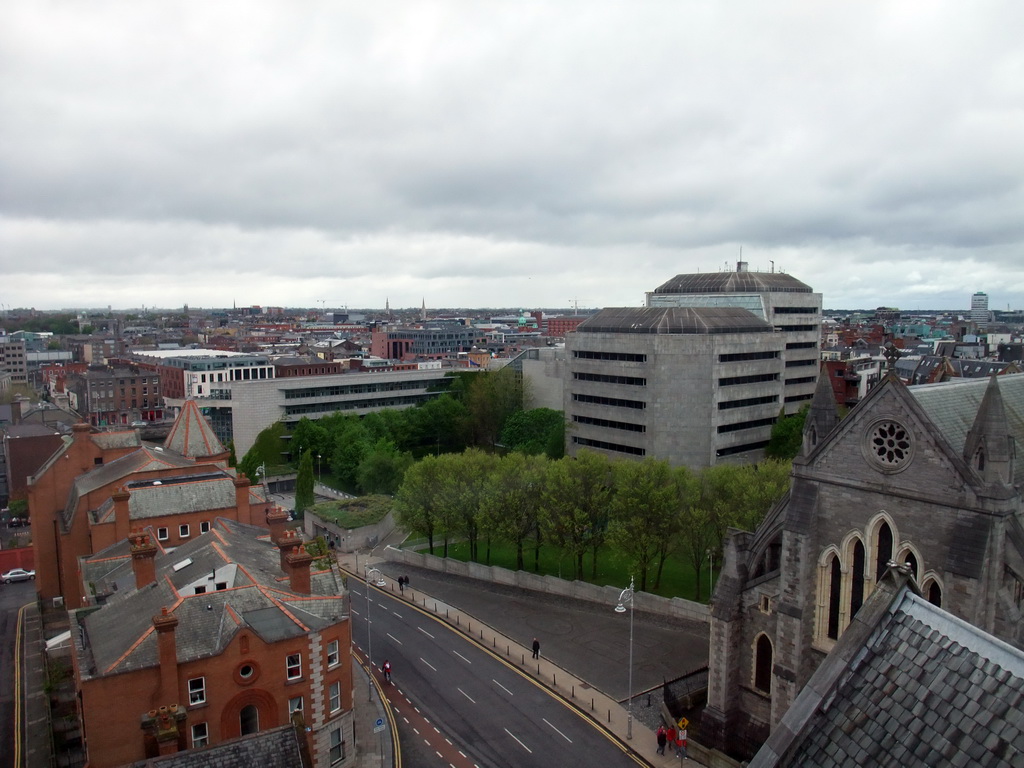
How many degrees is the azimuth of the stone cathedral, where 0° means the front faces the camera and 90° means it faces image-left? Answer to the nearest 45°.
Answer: approximately 45°

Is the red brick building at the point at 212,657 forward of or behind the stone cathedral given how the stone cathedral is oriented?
forward
